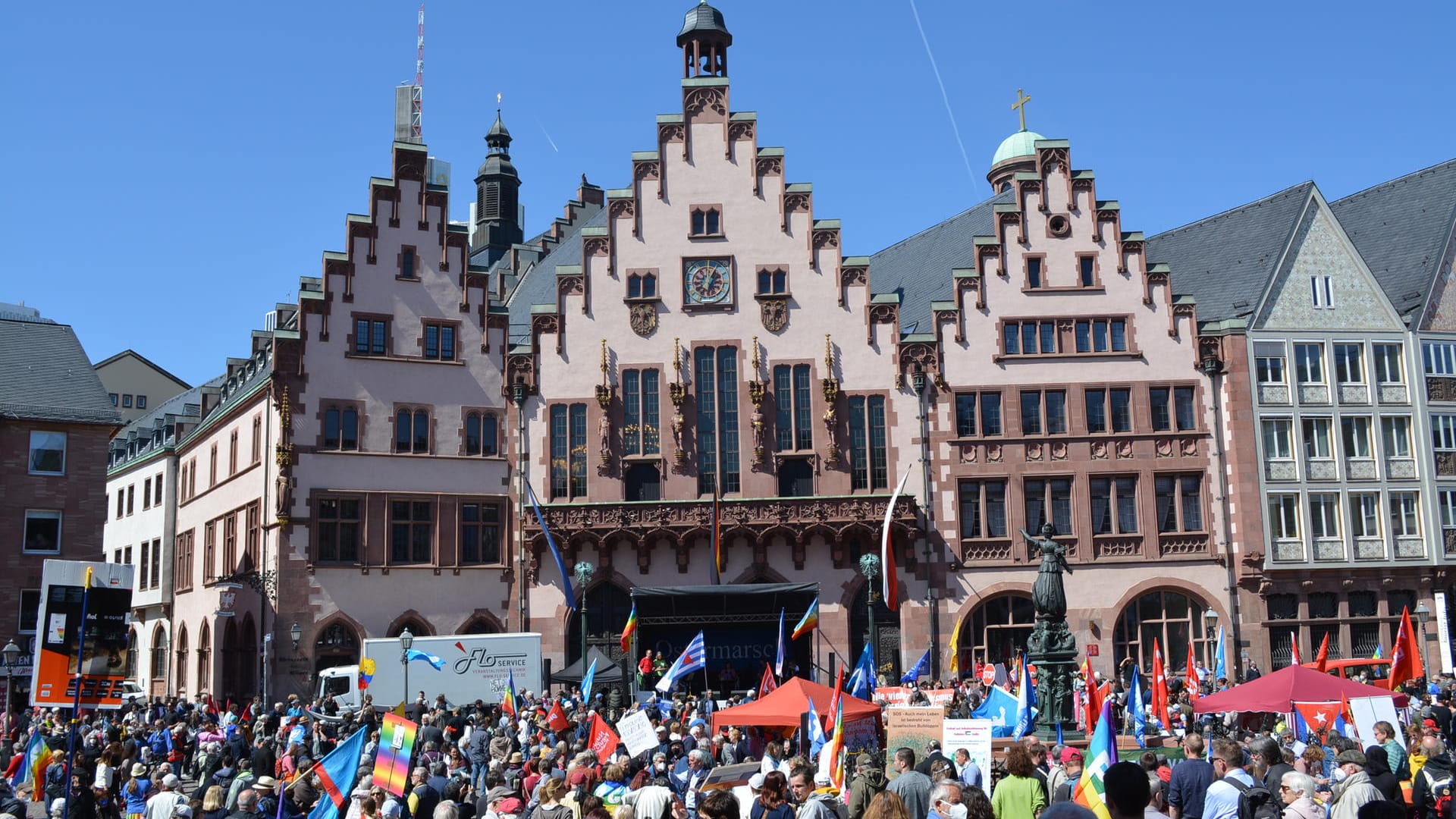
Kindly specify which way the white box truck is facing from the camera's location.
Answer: facing to the left of the viewer

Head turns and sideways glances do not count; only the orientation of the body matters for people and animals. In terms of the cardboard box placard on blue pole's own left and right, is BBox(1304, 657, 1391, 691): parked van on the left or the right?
on its left

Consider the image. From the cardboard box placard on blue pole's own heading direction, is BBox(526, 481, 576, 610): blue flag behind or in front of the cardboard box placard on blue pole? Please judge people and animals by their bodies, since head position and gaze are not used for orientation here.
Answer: behind

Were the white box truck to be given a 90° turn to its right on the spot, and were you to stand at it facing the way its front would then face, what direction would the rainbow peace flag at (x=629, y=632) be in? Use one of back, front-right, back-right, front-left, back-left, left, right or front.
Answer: right

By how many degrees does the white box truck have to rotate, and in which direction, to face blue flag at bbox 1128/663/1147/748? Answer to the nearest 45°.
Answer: approximately 135° to its left

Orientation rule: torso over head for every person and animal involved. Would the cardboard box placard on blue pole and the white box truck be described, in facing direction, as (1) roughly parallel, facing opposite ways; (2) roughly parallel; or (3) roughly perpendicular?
roughly perpendicular

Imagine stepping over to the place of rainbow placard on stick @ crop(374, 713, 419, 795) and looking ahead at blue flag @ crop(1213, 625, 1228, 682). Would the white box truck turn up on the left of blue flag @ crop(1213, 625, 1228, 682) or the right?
left

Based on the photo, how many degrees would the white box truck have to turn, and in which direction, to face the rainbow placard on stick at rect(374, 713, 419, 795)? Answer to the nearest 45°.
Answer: approximately 90° to its left

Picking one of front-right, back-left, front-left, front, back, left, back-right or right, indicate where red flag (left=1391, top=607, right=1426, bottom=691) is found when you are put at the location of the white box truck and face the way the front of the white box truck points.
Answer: back-left

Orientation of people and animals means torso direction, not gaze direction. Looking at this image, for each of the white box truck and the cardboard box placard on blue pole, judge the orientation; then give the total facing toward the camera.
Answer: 1

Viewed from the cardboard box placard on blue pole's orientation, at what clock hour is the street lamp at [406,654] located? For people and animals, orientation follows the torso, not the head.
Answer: The street lamp is roughly at 7 o'clock from the cardboard box placard on blue pole.

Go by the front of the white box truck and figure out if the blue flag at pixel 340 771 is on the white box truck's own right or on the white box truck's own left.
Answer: on the white box truck's own left
